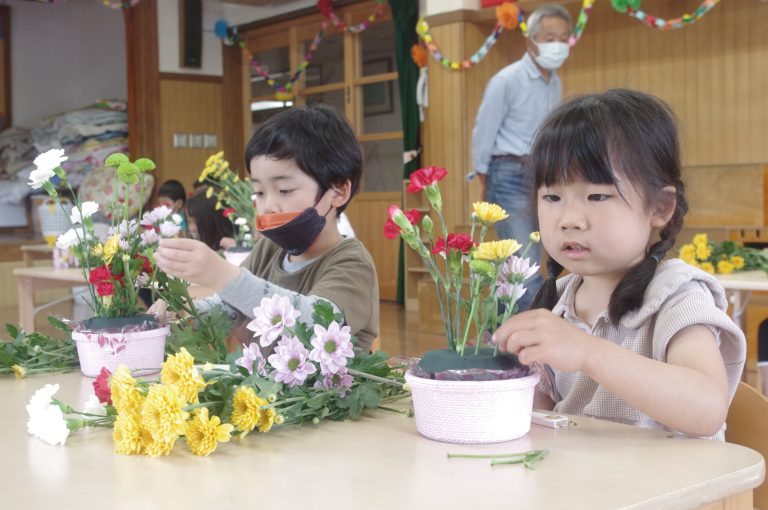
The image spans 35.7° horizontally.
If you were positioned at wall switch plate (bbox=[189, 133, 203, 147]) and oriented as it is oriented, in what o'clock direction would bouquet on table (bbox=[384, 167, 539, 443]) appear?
The bouquet on table is roughly at 12 o'clock from the wall switch plate.

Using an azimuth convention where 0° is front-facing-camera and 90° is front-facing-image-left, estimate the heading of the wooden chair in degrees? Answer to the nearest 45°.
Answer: approximately 45°

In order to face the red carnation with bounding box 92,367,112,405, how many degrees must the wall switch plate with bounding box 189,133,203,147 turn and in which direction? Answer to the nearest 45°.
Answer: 0° — it already faces it

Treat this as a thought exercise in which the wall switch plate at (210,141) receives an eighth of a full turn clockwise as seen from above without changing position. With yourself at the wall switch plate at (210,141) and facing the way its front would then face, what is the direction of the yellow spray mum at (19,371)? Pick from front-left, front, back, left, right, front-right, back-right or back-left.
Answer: front-left

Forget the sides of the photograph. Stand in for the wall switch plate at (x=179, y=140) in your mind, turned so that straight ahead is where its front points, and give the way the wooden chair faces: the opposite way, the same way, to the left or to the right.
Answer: to the right

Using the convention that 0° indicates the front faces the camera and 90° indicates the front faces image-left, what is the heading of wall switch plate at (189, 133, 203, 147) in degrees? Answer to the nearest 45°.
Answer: approximately 0°

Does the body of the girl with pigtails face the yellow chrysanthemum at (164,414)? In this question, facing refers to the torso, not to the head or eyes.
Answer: yes

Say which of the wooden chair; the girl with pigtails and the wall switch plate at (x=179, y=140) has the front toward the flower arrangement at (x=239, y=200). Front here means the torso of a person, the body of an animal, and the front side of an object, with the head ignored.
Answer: the wall switch plate

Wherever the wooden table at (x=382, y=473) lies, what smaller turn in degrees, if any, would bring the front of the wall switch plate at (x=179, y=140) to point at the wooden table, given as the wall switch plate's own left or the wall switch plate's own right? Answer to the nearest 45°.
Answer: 0° — it already faces it

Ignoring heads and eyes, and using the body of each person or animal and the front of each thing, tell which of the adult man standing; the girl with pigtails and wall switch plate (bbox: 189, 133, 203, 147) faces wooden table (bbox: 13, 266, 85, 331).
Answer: the wall switch plate

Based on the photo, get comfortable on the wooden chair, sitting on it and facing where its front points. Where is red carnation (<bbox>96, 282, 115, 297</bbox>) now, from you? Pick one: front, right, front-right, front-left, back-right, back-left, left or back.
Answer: front-right

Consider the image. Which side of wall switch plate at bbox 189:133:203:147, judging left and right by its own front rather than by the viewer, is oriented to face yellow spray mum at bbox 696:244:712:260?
front

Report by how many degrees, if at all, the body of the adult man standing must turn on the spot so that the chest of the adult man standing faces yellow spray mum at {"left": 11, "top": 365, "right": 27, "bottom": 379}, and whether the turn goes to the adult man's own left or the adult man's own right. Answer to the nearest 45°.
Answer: approximately 45° to the adult man's own right

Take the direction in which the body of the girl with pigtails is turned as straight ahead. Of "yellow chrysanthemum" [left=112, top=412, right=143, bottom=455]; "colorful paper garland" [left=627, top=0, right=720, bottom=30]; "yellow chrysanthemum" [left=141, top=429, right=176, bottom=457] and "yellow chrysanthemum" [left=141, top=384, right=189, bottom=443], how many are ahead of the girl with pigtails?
3
